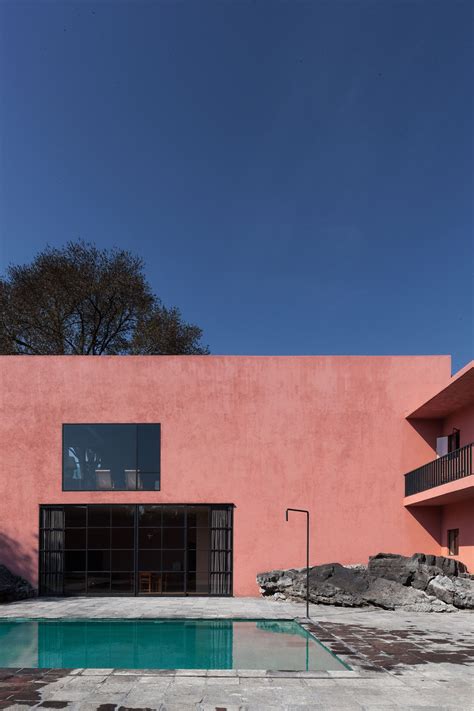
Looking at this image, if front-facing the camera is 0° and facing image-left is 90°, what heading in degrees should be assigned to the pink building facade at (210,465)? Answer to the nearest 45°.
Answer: approximately 0°

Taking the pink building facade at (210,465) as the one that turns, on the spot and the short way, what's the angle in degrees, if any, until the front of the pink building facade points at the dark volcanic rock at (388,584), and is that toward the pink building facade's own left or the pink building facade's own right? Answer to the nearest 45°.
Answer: approximately 45° to the pink building facade's own left

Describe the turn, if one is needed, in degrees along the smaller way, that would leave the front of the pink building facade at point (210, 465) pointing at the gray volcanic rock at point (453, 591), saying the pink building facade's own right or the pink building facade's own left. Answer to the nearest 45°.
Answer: approximately 45° to the pink building facade's own left

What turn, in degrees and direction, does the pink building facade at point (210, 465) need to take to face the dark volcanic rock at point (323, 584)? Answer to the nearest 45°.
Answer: approximately 45° to its left

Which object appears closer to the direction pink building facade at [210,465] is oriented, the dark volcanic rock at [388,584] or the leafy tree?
the dark volcanic rock

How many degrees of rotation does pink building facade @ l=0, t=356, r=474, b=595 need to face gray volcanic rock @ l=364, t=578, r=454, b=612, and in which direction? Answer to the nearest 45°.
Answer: approximately 45° to its left
